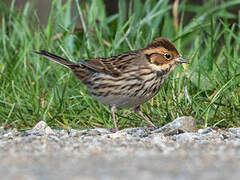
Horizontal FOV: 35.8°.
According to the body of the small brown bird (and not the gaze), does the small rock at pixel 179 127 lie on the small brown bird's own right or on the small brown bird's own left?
on the small brown bird's own right

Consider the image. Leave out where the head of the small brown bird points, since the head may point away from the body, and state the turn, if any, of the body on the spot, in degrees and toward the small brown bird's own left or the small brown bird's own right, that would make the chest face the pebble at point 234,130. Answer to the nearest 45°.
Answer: approximately 45° to the small brown bird's own right

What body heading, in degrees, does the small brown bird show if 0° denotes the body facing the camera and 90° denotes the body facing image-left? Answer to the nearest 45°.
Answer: approximately 270°

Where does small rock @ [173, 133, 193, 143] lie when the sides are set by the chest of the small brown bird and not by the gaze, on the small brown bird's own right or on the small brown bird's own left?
on the small brown bird's own right

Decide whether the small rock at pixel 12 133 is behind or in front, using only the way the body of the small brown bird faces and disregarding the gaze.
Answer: behind

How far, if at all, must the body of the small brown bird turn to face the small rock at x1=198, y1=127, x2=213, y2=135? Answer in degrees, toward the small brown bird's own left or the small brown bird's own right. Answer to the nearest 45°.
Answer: approximately 45° to the small brown bird's own right

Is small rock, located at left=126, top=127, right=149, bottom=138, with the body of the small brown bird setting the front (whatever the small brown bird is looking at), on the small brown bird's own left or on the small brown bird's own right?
on the small brown bird's own right
